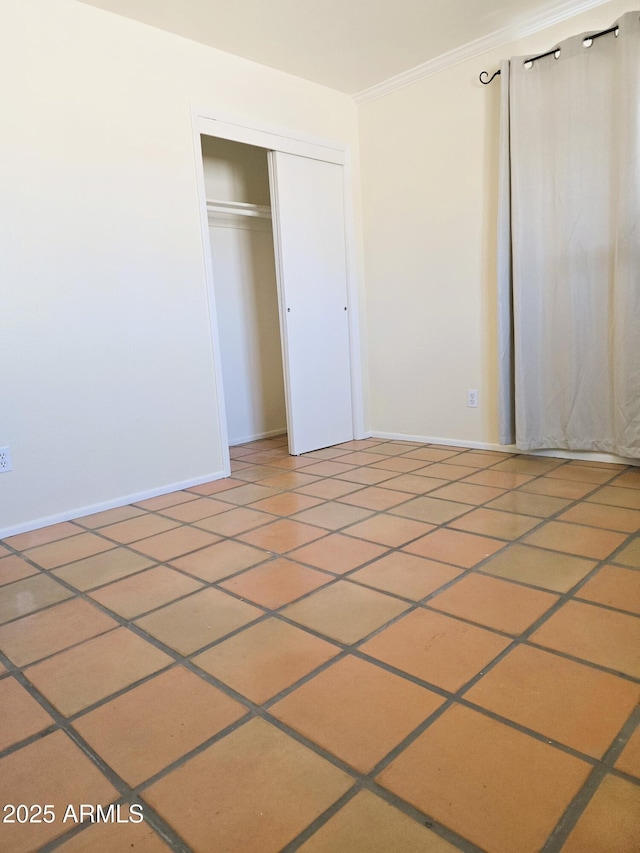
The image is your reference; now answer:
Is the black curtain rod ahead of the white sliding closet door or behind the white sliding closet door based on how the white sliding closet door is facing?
ahead

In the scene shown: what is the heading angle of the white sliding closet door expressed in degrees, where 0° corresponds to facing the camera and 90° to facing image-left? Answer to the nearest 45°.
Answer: approximately 315°

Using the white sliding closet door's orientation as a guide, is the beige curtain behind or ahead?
ahead
